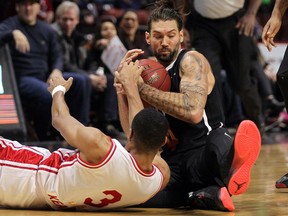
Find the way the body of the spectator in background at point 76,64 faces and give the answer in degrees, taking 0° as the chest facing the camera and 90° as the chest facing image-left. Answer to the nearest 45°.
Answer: approximately 315°

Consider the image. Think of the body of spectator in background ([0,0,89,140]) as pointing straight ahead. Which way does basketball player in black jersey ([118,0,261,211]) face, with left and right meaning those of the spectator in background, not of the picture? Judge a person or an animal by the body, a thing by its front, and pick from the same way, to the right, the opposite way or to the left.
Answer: to the right

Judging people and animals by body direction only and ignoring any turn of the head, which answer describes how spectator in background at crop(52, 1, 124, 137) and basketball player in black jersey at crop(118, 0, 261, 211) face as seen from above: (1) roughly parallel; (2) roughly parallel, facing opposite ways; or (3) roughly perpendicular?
roughly perpendicular

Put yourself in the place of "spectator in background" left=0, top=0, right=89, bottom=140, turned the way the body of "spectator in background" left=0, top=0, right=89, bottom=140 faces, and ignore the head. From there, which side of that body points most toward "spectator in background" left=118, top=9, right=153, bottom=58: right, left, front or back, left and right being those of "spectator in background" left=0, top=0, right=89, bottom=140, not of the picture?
left

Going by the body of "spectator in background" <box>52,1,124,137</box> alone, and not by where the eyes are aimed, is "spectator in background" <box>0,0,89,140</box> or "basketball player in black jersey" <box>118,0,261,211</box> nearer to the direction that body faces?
the basketball player in black jersey

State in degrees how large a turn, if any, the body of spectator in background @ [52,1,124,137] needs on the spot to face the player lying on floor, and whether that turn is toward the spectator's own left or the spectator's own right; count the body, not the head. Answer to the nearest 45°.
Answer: approximately 45° to the spectator's own right

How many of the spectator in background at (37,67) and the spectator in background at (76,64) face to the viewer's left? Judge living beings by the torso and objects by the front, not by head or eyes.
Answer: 0
